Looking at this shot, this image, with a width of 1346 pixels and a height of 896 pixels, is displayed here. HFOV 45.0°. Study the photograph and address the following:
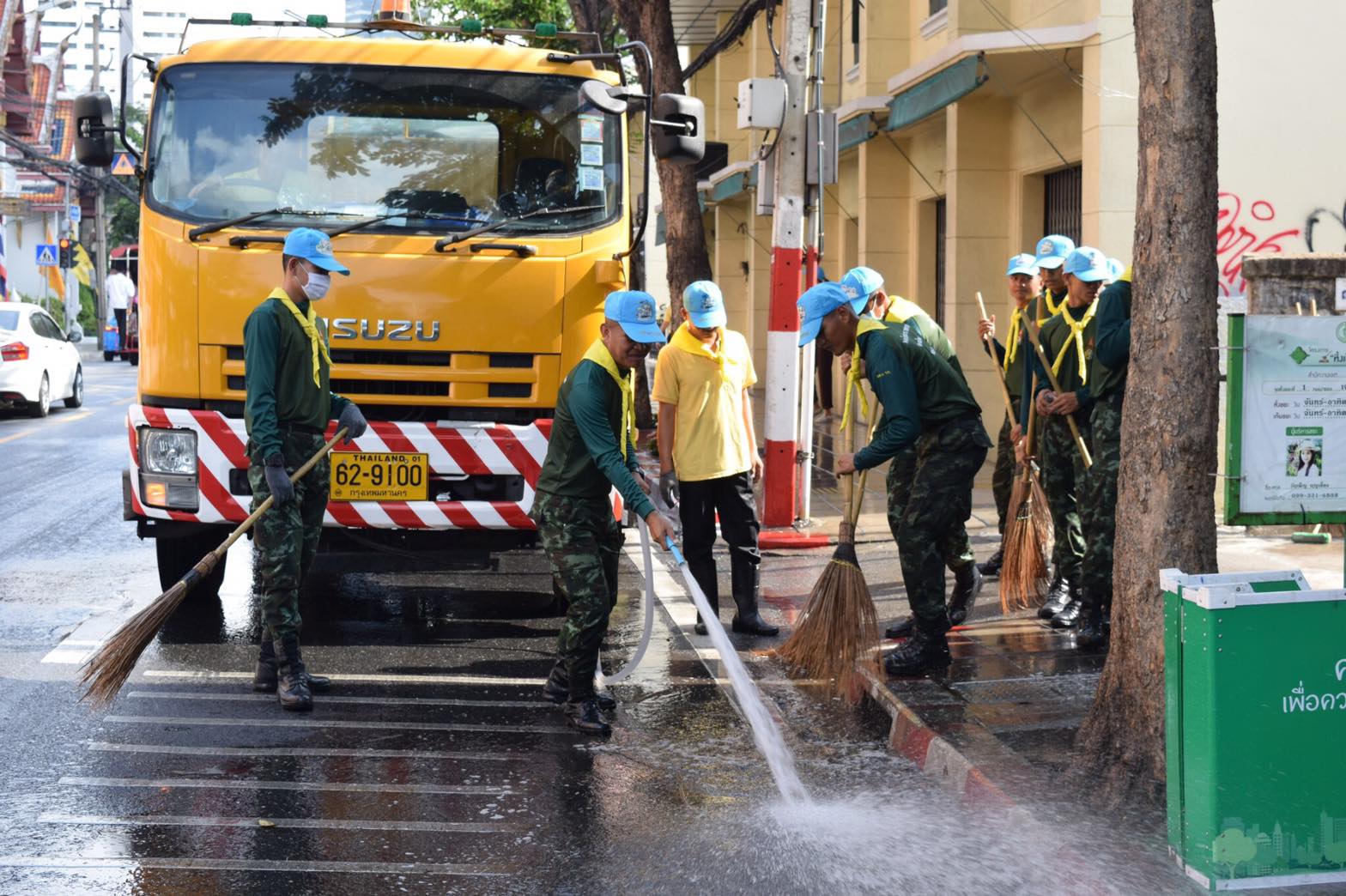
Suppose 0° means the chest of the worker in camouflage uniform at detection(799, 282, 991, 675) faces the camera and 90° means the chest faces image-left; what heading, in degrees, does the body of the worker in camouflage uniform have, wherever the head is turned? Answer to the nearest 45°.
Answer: approximately 90°

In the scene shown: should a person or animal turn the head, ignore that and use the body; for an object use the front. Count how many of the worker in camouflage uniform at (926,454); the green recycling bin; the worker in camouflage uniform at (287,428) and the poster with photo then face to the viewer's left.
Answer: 1

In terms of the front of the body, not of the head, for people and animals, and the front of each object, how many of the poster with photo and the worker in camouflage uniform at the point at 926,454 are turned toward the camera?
1

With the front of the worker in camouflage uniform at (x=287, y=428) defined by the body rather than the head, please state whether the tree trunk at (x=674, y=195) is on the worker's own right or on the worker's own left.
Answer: on the worker's own left

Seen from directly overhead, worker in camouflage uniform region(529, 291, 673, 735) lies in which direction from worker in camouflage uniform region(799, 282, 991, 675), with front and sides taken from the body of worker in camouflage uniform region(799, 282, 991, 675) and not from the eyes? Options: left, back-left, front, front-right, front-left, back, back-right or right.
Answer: front-left

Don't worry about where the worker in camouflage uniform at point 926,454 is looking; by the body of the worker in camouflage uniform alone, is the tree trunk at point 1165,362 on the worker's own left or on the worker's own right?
on the worker's own left

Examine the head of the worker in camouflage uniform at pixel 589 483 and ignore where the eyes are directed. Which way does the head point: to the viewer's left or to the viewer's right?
to the viewer's right

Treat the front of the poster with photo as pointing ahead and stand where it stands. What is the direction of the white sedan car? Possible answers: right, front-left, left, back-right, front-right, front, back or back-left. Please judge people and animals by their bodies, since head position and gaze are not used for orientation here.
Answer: back-right

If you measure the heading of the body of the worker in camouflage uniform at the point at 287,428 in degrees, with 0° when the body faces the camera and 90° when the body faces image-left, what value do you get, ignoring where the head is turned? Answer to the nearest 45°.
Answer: approximately 315°

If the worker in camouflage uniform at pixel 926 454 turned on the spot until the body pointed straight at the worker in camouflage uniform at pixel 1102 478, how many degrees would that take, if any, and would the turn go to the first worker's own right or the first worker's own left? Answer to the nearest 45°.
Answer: approximately 135° to the first worker's own right

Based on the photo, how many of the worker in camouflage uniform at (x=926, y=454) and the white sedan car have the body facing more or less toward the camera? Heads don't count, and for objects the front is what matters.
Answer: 0

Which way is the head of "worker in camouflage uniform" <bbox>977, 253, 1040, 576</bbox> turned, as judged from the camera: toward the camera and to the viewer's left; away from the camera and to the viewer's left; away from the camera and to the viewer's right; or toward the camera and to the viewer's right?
toward the camera and to the viewer's left

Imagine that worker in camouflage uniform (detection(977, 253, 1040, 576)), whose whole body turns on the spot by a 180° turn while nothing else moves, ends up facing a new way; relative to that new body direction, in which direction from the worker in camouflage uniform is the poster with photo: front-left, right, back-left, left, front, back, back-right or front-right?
back-right

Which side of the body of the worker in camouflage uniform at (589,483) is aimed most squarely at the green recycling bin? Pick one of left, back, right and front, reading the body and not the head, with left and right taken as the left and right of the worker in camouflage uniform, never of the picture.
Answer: front

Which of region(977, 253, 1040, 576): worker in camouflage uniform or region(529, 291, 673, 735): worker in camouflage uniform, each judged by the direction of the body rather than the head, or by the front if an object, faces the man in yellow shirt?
region(977, 253, 1040, 576): worker in camouflage uniform
